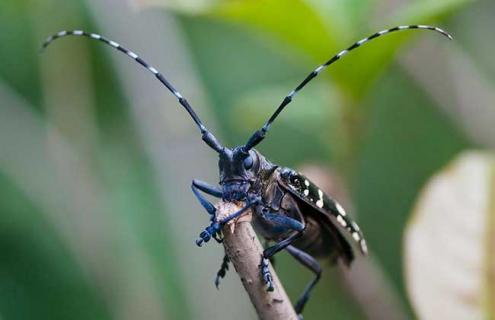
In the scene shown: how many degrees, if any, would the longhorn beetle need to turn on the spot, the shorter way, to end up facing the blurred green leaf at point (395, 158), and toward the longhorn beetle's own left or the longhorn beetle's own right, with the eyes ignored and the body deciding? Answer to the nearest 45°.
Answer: approximately 135° to the longhorn beetle's own right

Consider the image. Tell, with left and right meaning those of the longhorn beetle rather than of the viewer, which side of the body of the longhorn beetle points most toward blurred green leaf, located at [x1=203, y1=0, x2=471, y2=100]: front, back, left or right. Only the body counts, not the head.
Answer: back

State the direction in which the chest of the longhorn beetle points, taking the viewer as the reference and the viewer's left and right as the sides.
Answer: facing the viewer and to the left of the viewer
